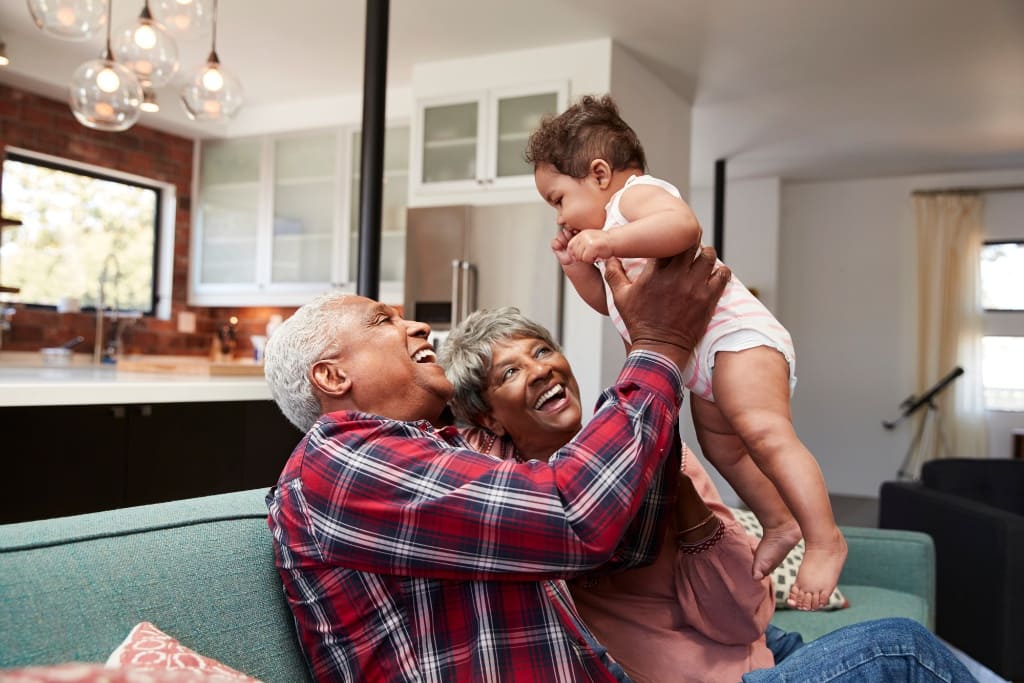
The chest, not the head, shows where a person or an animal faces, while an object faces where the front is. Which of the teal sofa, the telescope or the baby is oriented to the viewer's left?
the baby

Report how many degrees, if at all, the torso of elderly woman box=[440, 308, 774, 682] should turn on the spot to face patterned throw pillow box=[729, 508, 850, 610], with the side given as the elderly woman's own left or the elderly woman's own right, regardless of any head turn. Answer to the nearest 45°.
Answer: approximately 135° to the elderly woman's own left

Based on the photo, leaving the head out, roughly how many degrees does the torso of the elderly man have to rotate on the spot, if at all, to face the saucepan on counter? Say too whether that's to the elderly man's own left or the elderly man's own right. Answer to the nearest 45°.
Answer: approximately 135° to the elderly man's own left

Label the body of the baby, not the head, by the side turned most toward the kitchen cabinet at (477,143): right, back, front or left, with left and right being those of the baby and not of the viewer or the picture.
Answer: right

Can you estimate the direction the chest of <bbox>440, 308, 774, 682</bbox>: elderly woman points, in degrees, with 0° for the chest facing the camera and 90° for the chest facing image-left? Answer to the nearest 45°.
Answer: approximately 315°

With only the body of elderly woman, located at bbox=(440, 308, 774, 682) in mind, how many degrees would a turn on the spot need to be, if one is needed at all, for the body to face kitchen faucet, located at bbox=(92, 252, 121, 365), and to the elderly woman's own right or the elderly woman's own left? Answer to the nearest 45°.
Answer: approximately 180°

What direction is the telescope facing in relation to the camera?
to the viewer's right

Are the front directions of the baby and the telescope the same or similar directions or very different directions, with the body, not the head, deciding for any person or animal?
very different directions

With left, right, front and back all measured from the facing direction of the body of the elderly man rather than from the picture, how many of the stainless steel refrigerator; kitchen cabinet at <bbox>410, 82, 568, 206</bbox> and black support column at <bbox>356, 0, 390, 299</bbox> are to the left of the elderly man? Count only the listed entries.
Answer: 3

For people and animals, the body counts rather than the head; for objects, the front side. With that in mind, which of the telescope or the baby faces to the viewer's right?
the telescope

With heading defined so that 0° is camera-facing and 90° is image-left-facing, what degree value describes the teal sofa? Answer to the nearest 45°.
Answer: approximately 315°

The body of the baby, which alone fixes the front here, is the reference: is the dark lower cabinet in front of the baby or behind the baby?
in front

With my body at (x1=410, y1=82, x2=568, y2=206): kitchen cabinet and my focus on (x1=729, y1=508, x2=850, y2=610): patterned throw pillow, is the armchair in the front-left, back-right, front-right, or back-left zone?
front-left

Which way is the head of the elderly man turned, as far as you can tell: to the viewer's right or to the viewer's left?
to the viewer's right

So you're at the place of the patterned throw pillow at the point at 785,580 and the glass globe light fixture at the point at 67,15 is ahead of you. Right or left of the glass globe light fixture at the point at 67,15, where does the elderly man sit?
left

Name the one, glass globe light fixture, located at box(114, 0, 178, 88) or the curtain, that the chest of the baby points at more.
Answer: the glass globe light fixture

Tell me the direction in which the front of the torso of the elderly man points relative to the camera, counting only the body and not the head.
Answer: to the viewer's right

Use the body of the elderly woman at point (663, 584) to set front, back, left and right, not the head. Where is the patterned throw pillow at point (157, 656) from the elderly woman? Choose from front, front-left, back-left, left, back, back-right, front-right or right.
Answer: right

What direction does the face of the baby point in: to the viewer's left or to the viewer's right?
to the viewer's left

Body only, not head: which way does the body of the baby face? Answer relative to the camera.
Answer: to the viewer's left
